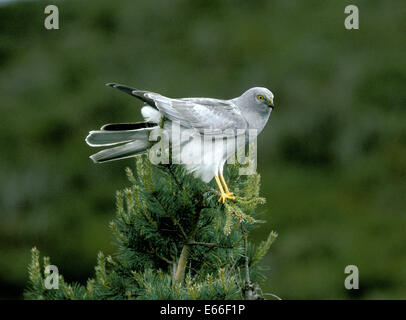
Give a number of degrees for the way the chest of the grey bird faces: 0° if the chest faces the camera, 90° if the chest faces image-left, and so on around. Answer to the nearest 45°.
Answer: approximately 270°
